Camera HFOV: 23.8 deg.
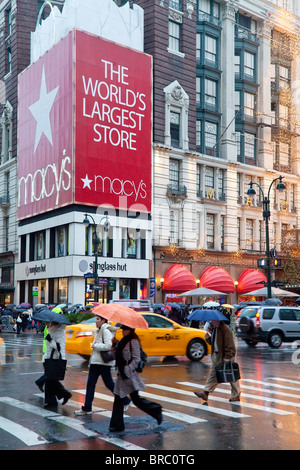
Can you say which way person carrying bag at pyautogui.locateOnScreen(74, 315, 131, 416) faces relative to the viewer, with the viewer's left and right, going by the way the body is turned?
facing to the left of the viewer

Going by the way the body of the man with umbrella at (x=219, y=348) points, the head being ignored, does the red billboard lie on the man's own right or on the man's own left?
on the man's own right

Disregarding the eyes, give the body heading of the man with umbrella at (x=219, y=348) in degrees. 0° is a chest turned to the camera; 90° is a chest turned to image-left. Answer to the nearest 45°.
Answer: approximately 90°

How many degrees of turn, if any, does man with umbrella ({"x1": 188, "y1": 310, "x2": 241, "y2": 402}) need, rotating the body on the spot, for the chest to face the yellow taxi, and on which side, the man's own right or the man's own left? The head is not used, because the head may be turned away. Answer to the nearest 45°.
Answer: approximately 90° to the man's own right
